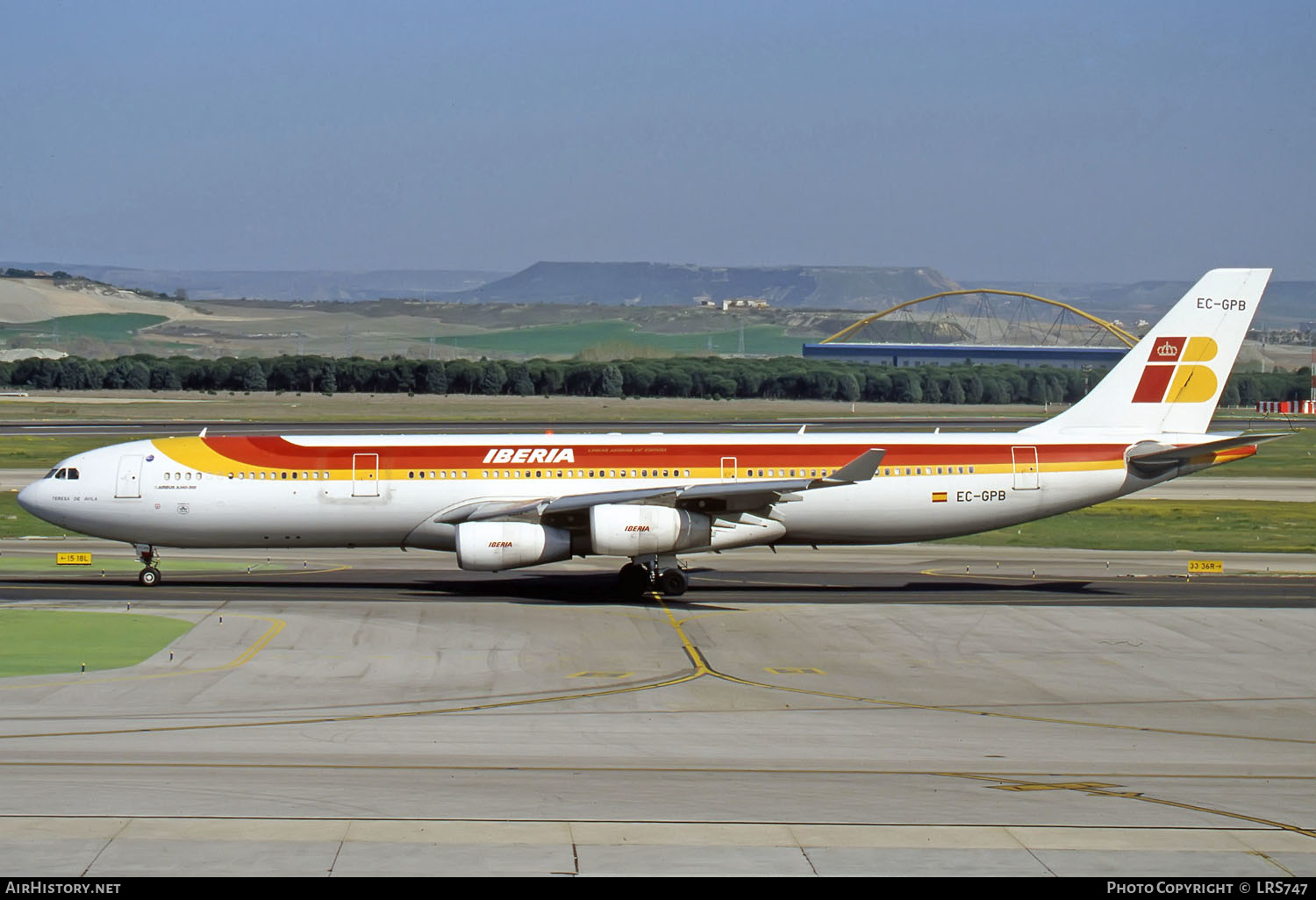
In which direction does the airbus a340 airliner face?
to the viewer's left
